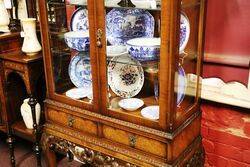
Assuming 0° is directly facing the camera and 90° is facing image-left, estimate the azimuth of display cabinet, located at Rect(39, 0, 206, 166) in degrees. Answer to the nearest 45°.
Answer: approximately 45°

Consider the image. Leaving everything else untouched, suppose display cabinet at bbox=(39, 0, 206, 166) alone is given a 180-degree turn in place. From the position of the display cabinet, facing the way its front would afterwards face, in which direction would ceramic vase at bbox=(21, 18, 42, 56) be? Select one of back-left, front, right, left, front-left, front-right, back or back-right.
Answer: left

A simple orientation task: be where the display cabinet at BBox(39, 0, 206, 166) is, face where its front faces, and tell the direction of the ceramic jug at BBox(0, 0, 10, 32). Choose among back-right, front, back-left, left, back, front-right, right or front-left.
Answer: right

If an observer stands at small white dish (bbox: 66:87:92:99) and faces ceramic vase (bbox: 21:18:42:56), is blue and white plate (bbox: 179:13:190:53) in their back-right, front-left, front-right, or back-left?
back-right
